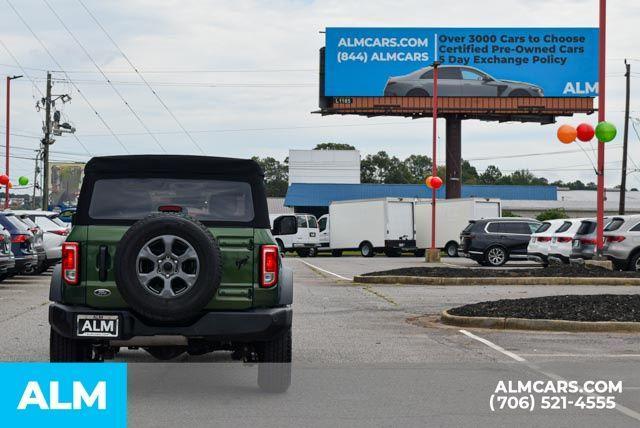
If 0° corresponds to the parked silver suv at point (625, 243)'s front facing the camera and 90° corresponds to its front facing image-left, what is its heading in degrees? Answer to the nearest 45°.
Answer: approximately 225°

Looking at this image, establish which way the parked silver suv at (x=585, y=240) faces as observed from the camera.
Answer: facing away from the viewer and to the right of the viewer

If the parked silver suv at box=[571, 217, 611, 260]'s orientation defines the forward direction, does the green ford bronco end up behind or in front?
behind

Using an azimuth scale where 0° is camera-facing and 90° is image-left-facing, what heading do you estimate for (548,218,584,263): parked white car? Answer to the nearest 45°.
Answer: approximately 225°

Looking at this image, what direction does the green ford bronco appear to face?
away from the camera

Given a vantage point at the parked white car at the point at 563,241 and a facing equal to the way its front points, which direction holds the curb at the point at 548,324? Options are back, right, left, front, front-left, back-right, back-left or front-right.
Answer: back-right

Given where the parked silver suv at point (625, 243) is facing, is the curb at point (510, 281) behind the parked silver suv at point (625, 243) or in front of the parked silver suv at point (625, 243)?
behind

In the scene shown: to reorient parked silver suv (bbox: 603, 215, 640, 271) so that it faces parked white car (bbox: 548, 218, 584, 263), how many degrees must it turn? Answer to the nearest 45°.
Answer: approximately 90° to its left
